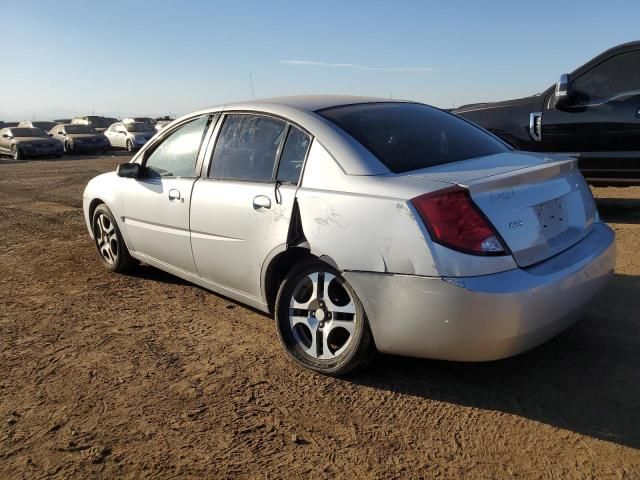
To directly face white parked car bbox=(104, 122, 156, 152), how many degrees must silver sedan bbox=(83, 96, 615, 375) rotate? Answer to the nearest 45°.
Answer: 0° — it already faces it

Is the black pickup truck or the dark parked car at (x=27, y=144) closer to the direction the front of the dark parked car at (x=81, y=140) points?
the black pickup truck

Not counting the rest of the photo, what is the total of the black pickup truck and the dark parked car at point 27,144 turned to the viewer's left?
1

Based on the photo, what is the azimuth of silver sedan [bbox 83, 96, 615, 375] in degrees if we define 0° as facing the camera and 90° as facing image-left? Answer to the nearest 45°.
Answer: approximately 135°

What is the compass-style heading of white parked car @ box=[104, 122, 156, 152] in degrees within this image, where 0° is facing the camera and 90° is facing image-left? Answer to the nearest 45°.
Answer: approximately 315°

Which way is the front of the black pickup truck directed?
to the viewer's left

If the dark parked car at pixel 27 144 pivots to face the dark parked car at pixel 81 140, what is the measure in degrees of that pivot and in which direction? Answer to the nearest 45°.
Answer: approximately 90° to its left

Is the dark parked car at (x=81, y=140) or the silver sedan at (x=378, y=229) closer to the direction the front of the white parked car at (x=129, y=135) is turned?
the silver sedan

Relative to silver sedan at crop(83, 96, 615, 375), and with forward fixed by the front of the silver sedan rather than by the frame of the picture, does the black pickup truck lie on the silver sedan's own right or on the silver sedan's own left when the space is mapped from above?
on the silver sedan's own right

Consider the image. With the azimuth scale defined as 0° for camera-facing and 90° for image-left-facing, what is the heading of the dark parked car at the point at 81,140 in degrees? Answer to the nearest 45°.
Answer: approximately 315°

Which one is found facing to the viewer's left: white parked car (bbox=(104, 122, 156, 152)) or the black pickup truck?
the black pickup truck

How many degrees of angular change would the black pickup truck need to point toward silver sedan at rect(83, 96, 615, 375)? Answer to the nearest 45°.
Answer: approximately 90° to its left

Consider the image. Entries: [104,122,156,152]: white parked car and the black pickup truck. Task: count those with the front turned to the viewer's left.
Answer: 1
